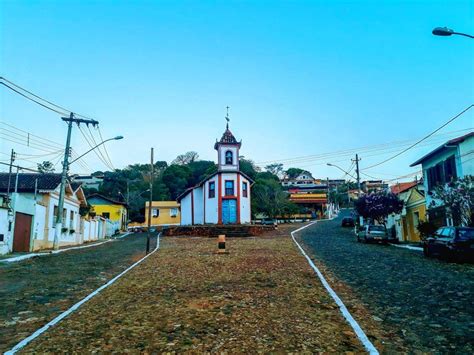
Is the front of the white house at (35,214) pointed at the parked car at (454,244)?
yes

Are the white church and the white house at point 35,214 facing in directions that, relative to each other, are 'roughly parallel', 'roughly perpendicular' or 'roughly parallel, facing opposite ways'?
roughly perpendicular

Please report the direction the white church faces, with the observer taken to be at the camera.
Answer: facing the viewer

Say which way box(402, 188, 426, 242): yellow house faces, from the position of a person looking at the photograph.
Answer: facing the viewer and to the left of the viewer

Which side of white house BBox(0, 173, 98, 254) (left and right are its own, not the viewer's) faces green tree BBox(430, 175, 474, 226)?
front

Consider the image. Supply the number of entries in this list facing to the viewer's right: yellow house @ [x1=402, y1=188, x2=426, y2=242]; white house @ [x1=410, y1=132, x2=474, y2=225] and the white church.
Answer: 0

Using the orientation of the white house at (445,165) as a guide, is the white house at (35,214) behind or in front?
in front

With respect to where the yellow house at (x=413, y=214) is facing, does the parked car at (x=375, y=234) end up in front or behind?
in front

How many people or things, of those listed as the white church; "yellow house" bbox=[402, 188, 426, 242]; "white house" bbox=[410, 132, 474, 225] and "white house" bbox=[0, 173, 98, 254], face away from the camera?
0

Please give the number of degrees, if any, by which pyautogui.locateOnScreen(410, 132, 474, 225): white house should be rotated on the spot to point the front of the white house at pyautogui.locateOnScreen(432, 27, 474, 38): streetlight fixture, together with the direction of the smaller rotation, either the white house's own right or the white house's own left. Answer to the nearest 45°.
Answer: approximately 45° to the white house's own left

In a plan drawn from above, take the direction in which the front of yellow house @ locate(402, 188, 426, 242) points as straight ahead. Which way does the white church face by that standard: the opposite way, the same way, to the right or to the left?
to the left

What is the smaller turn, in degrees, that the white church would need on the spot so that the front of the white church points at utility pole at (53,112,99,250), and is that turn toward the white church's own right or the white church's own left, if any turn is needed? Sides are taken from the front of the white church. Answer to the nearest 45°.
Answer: approximately 45° to the white church's own right

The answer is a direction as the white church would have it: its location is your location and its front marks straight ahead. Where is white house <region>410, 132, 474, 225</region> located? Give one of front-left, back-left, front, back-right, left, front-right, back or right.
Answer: front-left

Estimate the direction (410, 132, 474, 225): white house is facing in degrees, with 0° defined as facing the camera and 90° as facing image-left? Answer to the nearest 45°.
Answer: approximately 45°

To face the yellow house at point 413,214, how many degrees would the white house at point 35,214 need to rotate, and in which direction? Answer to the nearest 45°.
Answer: approximately 45° to its left

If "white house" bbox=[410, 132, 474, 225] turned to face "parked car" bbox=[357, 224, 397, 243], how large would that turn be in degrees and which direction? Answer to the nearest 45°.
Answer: approximately 45° to its right

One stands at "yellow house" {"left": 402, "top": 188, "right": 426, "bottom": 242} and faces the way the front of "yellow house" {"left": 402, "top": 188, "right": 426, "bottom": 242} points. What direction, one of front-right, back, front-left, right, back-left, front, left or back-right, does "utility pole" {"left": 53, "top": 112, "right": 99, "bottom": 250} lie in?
front

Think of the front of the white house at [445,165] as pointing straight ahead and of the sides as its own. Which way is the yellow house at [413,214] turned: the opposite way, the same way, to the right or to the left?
the same way

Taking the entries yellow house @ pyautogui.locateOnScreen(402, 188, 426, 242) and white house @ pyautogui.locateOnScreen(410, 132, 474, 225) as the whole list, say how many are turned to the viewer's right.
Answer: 0
